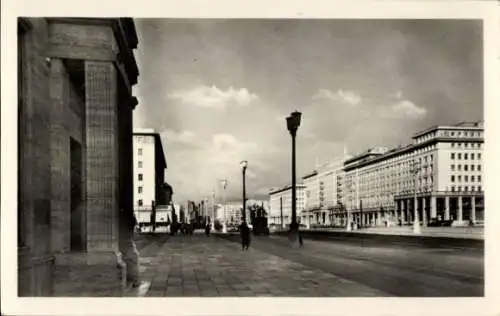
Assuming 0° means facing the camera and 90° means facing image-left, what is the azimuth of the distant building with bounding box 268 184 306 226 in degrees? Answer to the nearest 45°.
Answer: approximately 45°
